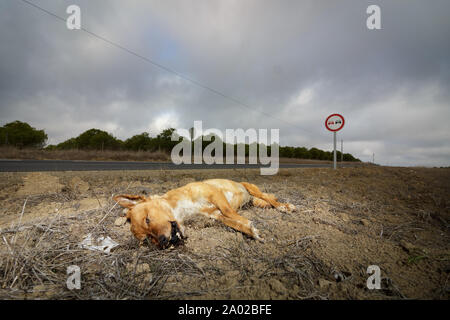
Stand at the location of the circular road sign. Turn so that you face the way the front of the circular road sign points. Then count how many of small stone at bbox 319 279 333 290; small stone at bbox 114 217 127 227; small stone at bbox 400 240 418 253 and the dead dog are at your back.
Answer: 0

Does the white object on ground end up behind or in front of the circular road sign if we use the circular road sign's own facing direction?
in front

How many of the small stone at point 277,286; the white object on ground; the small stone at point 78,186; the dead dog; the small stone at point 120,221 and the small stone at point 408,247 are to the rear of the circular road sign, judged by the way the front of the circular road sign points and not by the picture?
0

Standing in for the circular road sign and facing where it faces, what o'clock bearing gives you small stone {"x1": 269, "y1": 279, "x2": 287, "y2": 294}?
The small stone is roughly at 12 o'clock from the circular road sign.

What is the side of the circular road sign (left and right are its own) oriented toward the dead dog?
front

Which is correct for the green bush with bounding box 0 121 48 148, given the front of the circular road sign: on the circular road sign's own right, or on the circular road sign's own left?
on the circular road sign's own right

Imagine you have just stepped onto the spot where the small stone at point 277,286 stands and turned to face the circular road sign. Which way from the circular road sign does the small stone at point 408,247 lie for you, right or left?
right

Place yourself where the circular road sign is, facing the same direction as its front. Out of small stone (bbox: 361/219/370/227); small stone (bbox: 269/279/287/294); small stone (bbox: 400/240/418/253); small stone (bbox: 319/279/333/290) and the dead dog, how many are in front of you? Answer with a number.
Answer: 5

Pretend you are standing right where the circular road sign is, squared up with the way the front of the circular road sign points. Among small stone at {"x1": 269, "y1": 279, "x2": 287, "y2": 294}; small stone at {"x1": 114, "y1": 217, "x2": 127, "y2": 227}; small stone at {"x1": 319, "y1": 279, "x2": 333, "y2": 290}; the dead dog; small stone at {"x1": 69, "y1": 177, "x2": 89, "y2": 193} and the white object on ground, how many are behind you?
0

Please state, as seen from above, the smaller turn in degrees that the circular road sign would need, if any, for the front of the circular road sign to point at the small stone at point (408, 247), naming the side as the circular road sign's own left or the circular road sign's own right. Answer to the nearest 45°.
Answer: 0° — it already faces it

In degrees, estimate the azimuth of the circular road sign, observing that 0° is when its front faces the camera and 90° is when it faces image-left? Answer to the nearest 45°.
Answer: approximately 0°

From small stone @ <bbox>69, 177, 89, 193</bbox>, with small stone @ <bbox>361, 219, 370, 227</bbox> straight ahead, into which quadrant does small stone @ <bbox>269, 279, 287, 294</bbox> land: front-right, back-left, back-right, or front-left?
front-right

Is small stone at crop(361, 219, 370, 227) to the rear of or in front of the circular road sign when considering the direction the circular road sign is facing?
in front

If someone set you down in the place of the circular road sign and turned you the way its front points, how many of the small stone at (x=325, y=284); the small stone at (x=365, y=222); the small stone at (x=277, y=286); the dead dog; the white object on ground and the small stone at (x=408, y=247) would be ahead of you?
6

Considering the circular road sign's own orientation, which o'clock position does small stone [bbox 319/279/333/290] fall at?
The small stone is roughly at 12 o'clock from the circular road sign.
